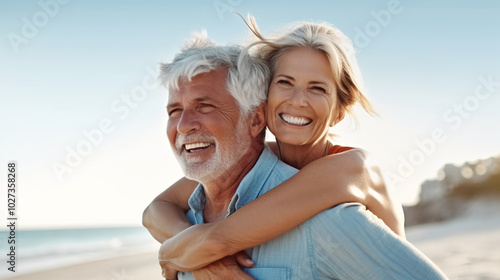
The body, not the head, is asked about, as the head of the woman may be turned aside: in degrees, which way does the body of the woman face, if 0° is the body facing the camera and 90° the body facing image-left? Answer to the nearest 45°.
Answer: approximately 45°

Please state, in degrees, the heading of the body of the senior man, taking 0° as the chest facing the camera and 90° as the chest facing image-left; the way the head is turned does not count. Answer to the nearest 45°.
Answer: approximately 45°

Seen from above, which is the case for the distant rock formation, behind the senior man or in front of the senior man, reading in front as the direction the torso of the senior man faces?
behind

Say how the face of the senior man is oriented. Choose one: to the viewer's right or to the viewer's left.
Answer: to the viewer's left

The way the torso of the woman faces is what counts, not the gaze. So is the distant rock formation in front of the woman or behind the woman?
behind
